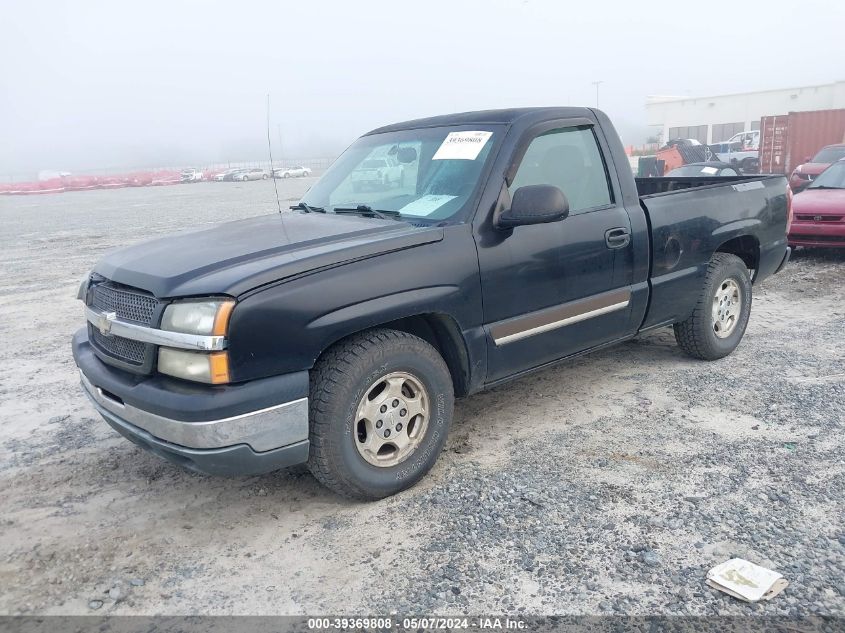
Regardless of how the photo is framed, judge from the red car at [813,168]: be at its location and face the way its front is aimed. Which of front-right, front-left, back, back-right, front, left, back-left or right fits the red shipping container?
back-right

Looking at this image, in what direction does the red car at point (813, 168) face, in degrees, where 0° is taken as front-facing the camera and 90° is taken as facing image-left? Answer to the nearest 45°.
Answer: approximately 45°

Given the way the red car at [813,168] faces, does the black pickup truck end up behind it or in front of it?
in front

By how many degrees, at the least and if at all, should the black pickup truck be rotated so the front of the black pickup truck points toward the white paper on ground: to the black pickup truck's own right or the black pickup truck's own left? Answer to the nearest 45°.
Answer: approximately 90° to the black pickup truck's own left

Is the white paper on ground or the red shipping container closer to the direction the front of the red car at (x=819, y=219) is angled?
the white paper on ground

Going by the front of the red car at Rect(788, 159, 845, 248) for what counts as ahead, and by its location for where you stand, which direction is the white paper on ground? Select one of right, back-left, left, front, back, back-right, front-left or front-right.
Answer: front-left

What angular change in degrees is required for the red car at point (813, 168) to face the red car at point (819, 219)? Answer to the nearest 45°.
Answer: approximately 45° to its left

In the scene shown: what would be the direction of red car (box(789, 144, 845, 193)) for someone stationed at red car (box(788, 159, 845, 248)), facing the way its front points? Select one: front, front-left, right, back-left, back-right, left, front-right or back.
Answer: back-right

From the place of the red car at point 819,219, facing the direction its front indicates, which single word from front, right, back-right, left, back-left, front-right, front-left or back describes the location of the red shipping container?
back-right

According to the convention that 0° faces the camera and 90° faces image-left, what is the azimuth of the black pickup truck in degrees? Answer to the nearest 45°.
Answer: approximately 45°
